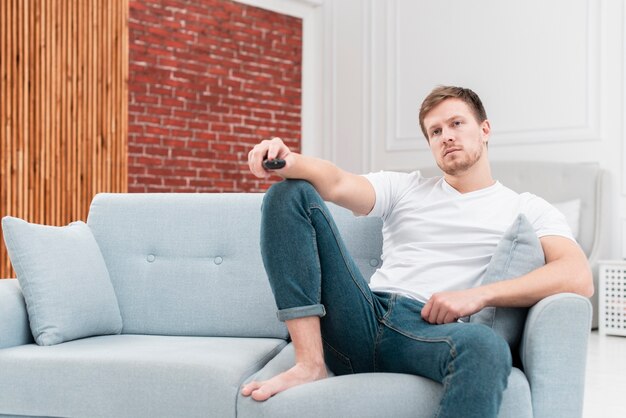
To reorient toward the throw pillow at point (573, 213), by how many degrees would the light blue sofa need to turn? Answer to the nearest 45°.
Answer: approximately 135° to its left

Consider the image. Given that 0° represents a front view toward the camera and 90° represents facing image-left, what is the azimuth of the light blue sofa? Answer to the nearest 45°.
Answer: approximately 0°
